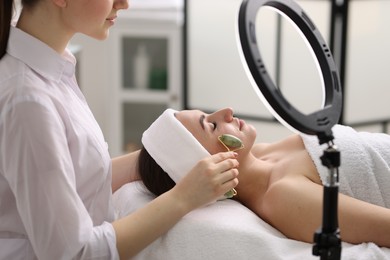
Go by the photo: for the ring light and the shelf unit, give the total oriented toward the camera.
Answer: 1

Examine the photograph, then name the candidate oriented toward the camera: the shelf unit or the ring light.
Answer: the shelf unit

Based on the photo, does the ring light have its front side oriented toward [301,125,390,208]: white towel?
no

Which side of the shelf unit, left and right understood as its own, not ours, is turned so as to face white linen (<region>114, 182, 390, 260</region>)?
front

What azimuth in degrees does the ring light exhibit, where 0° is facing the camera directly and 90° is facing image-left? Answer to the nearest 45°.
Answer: approximately 135°

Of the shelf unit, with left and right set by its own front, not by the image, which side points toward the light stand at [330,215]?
front

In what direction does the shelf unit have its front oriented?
toward the camera

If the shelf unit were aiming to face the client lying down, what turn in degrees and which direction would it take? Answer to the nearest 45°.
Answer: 0° — it already faces them

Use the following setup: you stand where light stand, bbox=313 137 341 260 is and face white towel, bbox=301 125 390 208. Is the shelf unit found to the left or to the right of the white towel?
left
